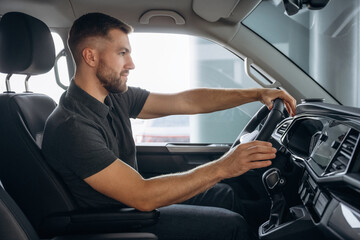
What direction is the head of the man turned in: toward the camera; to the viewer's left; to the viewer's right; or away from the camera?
to the viewer's right

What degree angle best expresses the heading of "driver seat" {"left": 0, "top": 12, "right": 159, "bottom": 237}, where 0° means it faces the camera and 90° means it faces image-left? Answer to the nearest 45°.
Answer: approximately 270°

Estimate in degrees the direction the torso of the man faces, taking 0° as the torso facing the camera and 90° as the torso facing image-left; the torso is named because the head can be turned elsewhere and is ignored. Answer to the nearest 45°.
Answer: approximately 270°

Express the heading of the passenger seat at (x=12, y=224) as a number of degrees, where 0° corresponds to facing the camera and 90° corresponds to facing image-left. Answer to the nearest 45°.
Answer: approximately 270°
